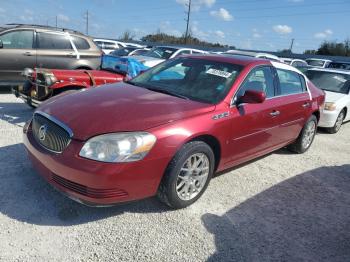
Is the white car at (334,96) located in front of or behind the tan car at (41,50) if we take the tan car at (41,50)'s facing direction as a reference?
behind

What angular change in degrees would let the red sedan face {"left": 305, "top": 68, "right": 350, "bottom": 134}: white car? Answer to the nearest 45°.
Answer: approximately 180°

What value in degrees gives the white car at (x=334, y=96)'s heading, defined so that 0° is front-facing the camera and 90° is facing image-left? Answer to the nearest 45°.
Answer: approximately 45°

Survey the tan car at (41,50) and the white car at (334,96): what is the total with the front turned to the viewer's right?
0

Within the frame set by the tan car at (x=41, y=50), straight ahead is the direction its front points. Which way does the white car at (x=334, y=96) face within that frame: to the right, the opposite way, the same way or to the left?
the same way

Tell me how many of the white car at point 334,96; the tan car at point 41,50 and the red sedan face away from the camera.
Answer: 0

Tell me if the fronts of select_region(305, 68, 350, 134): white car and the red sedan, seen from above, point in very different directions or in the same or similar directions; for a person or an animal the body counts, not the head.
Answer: same or similar directions

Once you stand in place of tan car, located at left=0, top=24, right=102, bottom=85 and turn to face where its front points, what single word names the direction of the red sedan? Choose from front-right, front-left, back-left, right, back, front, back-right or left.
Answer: left

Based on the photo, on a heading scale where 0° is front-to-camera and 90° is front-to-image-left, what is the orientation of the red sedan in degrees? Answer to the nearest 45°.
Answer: approximately 45°

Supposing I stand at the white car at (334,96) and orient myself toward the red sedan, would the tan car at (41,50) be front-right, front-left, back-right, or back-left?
front-right

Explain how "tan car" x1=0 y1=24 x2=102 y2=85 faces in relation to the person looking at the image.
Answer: facing to the left of the viewer

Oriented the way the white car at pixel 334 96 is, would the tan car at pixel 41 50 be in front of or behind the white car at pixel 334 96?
in front
